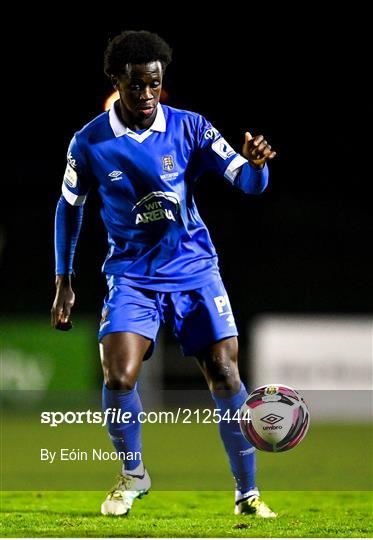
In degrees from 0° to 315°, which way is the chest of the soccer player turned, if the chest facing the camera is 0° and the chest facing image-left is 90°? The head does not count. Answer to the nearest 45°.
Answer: approximately 0°
